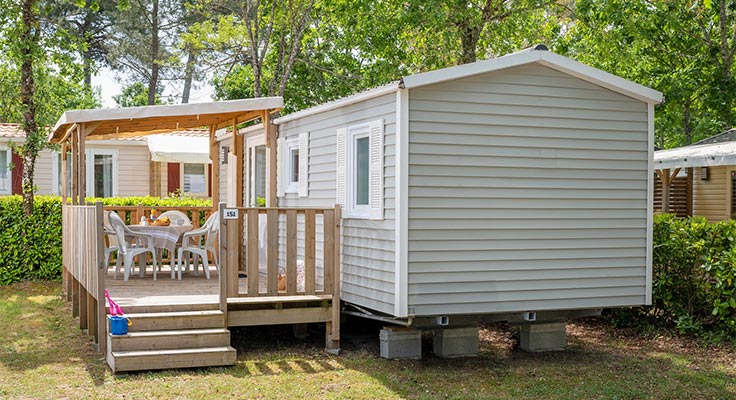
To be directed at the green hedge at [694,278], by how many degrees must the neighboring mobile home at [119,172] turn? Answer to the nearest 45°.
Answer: approximately 45° to its left

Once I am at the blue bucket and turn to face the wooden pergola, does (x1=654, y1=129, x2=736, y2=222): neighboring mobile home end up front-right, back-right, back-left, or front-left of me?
front-right

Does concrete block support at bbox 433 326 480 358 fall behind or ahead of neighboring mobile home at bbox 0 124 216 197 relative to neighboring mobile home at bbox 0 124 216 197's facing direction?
ahead

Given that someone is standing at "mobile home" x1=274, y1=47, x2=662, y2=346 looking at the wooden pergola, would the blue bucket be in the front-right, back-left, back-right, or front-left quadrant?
front-left

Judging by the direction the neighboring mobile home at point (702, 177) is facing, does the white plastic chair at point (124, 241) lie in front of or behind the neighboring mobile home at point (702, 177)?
in front

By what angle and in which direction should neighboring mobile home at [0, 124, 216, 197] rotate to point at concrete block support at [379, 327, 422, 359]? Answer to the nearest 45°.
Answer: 0° — it already faces it

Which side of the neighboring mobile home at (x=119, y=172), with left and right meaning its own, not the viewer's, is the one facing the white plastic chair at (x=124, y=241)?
front

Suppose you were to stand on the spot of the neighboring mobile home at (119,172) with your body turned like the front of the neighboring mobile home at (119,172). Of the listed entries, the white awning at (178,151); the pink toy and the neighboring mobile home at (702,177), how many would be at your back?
0

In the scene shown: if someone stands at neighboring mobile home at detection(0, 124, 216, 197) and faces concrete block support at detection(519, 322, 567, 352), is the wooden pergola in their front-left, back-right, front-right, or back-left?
front-right

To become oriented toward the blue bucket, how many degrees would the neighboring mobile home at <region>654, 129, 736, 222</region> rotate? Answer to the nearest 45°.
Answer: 0° — it already faces it

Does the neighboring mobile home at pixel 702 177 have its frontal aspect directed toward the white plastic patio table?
yes

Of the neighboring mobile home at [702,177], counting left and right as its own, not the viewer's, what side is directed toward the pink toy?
front

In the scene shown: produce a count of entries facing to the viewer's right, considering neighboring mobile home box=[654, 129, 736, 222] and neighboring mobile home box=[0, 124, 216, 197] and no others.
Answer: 0

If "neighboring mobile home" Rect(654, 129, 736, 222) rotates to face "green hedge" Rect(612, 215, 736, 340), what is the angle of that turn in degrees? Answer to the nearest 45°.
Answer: approximately 45° to its left

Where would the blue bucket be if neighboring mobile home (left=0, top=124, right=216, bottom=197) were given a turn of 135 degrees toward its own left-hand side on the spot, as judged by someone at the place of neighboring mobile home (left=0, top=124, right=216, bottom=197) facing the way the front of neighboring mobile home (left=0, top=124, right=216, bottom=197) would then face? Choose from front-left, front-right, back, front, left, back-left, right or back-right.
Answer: back-right

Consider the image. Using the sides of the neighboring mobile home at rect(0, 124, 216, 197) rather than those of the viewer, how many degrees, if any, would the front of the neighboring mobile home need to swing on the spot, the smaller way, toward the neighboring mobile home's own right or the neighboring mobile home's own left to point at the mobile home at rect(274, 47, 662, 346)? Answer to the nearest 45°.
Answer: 0° — it already faces it

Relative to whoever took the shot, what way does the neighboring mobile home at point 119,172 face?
facing the viewer

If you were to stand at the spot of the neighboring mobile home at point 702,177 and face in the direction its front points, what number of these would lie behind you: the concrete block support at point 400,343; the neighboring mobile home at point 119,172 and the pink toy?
0
